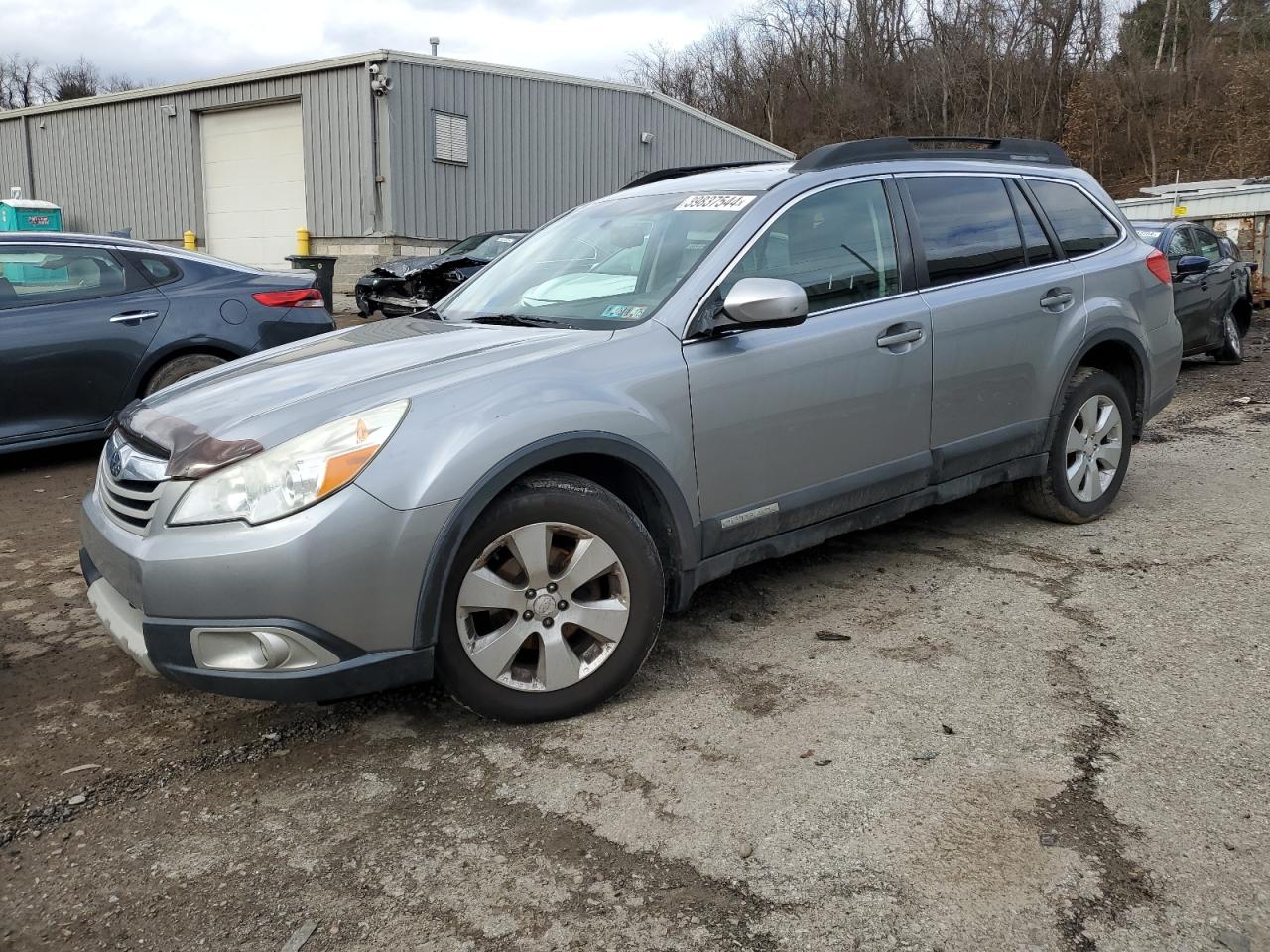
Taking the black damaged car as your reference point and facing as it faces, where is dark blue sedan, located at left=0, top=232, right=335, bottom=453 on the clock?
The dark blue sedan is roughly at 11 o'clock from the black damaged car.

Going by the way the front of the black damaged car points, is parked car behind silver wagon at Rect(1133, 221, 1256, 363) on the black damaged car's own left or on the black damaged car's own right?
on the black damaged car's own left

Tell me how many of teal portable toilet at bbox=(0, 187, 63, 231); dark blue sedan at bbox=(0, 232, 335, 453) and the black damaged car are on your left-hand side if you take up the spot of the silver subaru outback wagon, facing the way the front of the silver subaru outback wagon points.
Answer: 0

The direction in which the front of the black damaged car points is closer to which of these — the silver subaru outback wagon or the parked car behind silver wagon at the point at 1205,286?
the silver subaru outback wagon

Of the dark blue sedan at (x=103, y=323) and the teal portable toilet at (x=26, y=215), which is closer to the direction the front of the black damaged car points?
the dark blue sedan

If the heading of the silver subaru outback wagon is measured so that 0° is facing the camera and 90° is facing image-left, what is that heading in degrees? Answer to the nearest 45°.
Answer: approximately 45°

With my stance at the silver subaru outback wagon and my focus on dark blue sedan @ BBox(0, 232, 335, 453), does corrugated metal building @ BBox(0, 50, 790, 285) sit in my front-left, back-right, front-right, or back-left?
front-right

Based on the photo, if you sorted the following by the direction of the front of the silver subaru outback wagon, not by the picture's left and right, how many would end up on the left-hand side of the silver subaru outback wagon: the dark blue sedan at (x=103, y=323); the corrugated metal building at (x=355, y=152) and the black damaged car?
0

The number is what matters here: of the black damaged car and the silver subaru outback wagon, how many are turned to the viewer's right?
0

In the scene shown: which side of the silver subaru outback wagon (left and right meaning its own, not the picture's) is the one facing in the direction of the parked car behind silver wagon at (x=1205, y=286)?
back

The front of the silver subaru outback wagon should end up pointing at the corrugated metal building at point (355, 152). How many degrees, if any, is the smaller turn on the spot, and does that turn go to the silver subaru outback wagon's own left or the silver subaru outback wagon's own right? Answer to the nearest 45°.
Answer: approximately 135° to the silver subaru outback wagon's own right

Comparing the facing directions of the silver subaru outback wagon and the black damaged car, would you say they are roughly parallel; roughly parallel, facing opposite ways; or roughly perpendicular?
roughly parallel

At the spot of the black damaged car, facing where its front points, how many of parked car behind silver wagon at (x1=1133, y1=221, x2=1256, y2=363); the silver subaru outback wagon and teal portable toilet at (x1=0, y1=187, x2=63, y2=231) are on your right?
1
